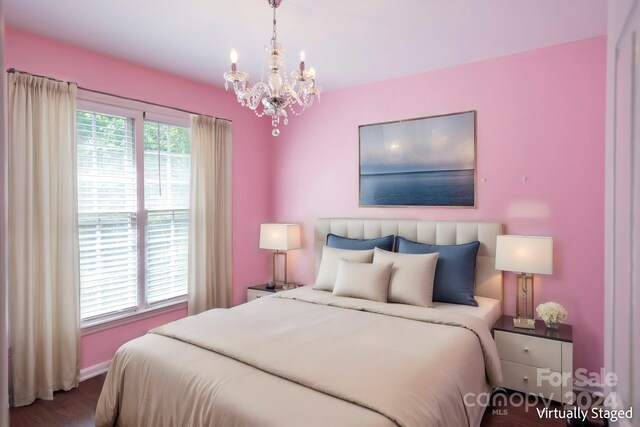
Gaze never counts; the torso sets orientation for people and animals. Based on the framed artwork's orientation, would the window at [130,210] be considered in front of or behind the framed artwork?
in front

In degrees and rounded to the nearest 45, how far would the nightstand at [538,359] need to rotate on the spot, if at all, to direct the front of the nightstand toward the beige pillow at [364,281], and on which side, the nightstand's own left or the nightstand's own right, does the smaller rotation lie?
approximately 45° to the nightstand's own right

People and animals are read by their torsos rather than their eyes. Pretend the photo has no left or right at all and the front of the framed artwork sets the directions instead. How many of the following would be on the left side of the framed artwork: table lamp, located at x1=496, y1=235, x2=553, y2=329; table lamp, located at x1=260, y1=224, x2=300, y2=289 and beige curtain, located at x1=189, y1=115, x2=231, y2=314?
1

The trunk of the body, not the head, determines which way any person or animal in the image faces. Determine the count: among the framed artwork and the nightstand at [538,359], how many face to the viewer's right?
0

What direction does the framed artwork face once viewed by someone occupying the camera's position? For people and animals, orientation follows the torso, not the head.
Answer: facing the viewer and to the left of the viewer

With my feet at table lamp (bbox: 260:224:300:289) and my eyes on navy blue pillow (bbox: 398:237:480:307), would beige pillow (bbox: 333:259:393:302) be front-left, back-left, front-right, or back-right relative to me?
front-right

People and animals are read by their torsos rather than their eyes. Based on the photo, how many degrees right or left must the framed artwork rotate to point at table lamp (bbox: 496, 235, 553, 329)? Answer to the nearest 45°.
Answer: approximately 90° to its left

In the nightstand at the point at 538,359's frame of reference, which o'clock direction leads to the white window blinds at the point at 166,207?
The white window blinds is roughly at 1 o'clock from the nightstand.
